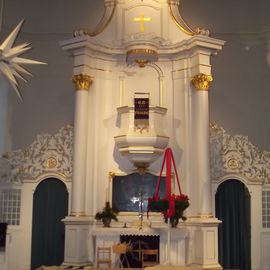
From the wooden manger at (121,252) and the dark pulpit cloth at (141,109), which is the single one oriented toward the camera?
the dark pulpit cloth

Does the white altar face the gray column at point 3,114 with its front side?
no

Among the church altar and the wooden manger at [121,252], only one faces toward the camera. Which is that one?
the church altar

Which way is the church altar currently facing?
toward the camera

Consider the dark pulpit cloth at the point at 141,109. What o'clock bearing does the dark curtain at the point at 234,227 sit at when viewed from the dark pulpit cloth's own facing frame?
The dark curtain is roughly at 8 o'clock from the dark pulpit cloth.

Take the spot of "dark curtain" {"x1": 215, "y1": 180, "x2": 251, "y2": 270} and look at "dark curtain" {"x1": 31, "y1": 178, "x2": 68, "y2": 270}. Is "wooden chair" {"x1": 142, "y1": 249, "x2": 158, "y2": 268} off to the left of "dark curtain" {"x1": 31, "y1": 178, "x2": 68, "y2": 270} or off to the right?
left

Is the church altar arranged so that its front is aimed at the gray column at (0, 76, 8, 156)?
no
